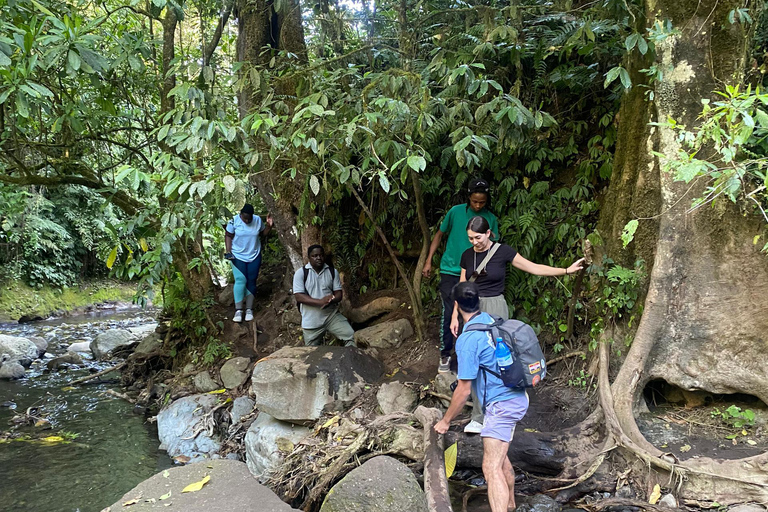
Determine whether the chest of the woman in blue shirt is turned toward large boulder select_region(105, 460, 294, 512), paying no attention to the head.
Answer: yes

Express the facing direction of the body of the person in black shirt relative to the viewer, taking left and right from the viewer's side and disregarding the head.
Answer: facing the viewer and to the left of the viewer

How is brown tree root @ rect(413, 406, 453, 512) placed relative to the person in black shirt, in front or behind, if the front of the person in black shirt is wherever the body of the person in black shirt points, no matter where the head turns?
in front

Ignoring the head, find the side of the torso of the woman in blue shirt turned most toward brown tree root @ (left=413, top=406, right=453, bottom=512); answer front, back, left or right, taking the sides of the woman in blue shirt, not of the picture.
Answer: front

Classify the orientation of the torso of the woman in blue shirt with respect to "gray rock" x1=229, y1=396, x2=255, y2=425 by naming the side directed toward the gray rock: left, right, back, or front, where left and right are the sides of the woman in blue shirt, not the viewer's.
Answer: front

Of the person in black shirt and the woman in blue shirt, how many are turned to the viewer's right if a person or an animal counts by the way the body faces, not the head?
0

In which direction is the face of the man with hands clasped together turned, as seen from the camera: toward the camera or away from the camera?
toward the camera

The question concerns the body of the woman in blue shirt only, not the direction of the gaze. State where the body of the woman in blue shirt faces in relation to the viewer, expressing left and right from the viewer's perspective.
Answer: facing the viewer

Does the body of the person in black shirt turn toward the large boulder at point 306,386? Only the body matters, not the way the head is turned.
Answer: no

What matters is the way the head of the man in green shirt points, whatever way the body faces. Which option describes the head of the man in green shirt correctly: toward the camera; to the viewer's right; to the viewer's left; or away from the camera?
toward the camera

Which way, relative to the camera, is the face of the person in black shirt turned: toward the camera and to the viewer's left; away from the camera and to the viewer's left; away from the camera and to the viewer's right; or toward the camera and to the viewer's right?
toward the camera and to the viewer's left

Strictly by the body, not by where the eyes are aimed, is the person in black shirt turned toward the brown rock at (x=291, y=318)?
no

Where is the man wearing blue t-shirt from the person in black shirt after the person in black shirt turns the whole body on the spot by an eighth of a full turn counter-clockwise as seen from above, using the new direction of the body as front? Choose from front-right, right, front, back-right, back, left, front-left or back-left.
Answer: front

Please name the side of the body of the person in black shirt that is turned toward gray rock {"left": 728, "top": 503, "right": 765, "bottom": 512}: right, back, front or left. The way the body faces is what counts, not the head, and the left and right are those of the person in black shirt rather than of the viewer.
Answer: left

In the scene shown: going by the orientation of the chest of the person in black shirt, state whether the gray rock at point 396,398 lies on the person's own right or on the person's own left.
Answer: on the person's own right

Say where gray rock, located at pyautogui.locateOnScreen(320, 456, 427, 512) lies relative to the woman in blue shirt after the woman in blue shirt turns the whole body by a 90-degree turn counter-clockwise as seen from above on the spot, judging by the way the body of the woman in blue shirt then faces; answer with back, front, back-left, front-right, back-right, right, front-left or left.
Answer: right
